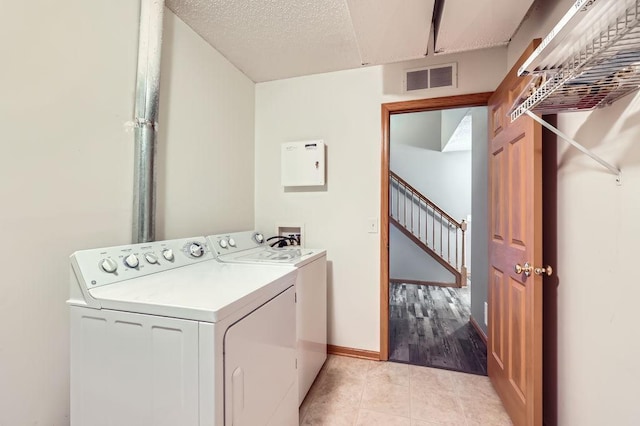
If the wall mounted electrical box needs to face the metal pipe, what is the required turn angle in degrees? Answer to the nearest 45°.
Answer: approximately 45° to its right

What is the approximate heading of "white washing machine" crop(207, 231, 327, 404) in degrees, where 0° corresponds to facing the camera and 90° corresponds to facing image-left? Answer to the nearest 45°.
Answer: approximately 315°

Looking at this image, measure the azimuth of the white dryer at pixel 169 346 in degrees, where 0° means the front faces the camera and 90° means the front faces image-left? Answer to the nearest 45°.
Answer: approximately 315°

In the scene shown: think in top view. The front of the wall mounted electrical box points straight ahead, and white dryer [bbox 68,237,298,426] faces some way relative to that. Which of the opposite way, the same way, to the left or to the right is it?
to the left
